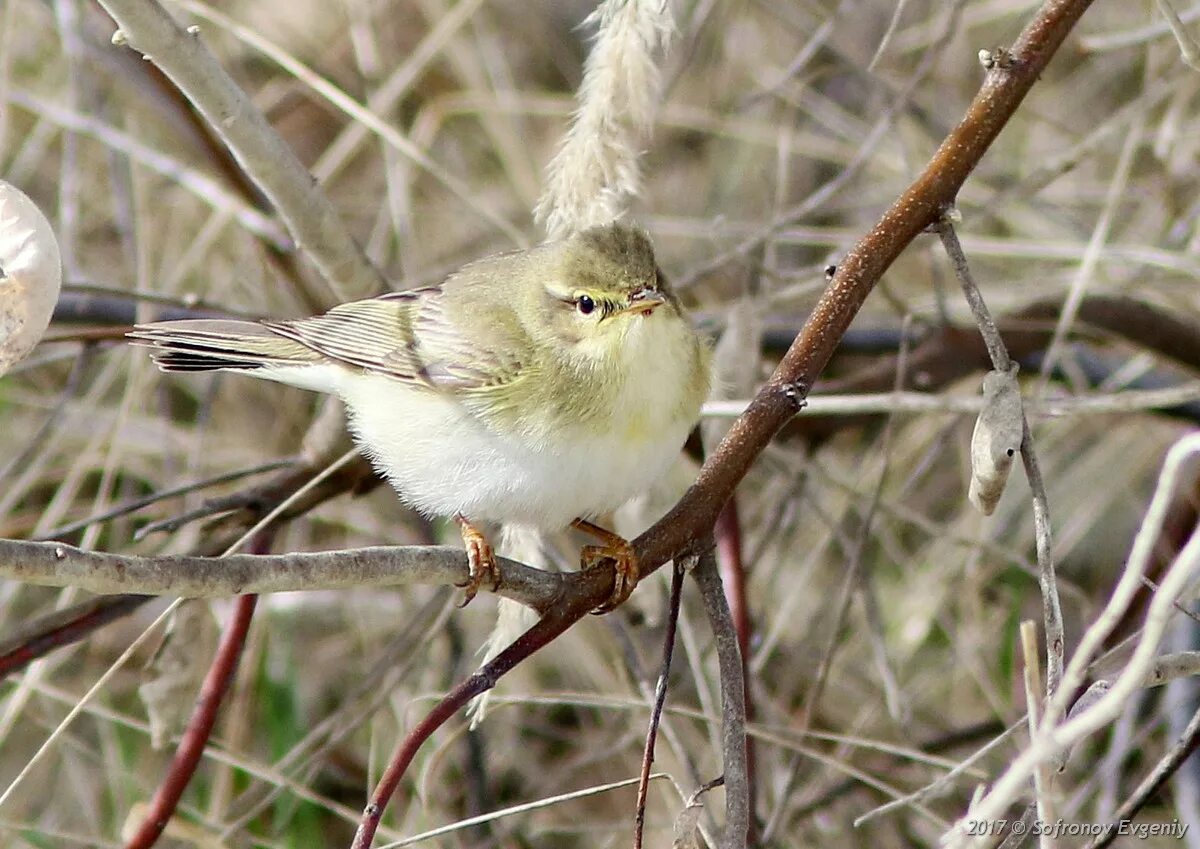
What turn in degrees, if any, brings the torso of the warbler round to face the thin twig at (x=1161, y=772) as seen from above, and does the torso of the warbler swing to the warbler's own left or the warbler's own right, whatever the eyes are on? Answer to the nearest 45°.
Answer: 0° — it already faces it

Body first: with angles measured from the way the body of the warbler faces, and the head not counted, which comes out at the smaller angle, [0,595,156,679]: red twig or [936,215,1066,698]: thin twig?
the thin twig

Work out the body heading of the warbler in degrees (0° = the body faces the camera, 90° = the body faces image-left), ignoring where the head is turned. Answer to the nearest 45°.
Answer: approximately 315°

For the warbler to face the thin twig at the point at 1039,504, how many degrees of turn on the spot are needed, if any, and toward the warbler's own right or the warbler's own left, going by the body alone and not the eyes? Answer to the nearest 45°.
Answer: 0° — it already faces it

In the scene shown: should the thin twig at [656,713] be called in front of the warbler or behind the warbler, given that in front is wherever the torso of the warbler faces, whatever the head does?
in front

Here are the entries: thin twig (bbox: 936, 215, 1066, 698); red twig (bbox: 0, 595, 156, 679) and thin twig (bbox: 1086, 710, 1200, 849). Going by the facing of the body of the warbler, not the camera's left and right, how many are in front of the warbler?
2

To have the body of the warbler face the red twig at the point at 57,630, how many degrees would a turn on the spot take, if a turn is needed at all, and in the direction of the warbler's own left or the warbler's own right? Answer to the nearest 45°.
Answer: approximately 135° to the warbler's own right
